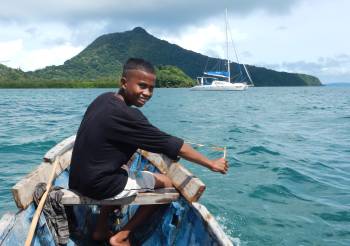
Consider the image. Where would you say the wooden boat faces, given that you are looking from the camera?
facing away from the viewer
